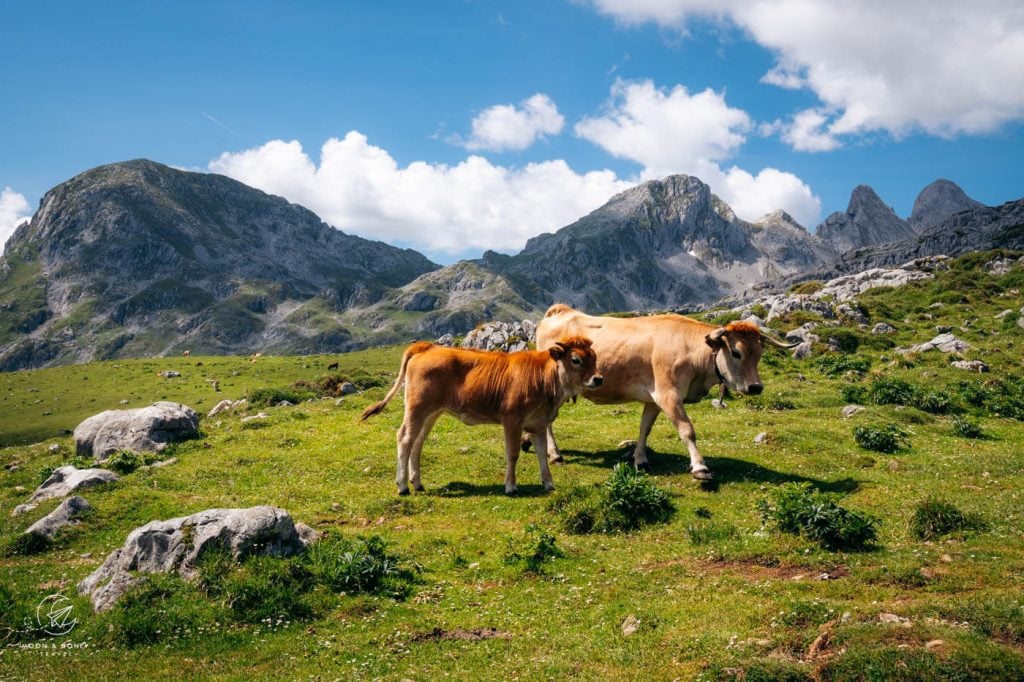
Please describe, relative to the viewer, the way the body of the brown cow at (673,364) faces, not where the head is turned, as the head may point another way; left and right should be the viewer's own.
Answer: facing to the right of the viewer

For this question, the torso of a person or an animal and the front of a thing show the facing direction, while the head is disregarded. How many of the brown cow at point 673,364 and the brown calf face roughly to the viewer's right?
2

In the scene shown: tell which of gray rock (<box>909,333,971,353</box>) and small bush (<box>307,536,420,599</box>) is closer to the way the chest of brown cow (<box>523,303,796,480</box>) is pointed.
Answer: the gray rock

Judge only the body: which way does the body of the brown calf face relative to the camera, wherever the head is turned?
to the viewer's right

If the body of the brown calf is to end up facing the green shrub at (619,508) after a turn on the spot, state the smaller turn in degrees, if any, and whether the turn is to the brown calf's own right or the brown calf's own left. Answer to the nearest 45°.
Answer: approximately 45° to the brown calf's own right

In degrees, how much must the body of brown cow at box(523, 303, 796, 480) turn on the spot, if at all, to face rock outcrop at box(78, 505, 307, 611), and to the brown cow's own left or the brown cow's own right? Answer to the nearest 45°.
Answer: approximately 135° to the brown cow's own right
